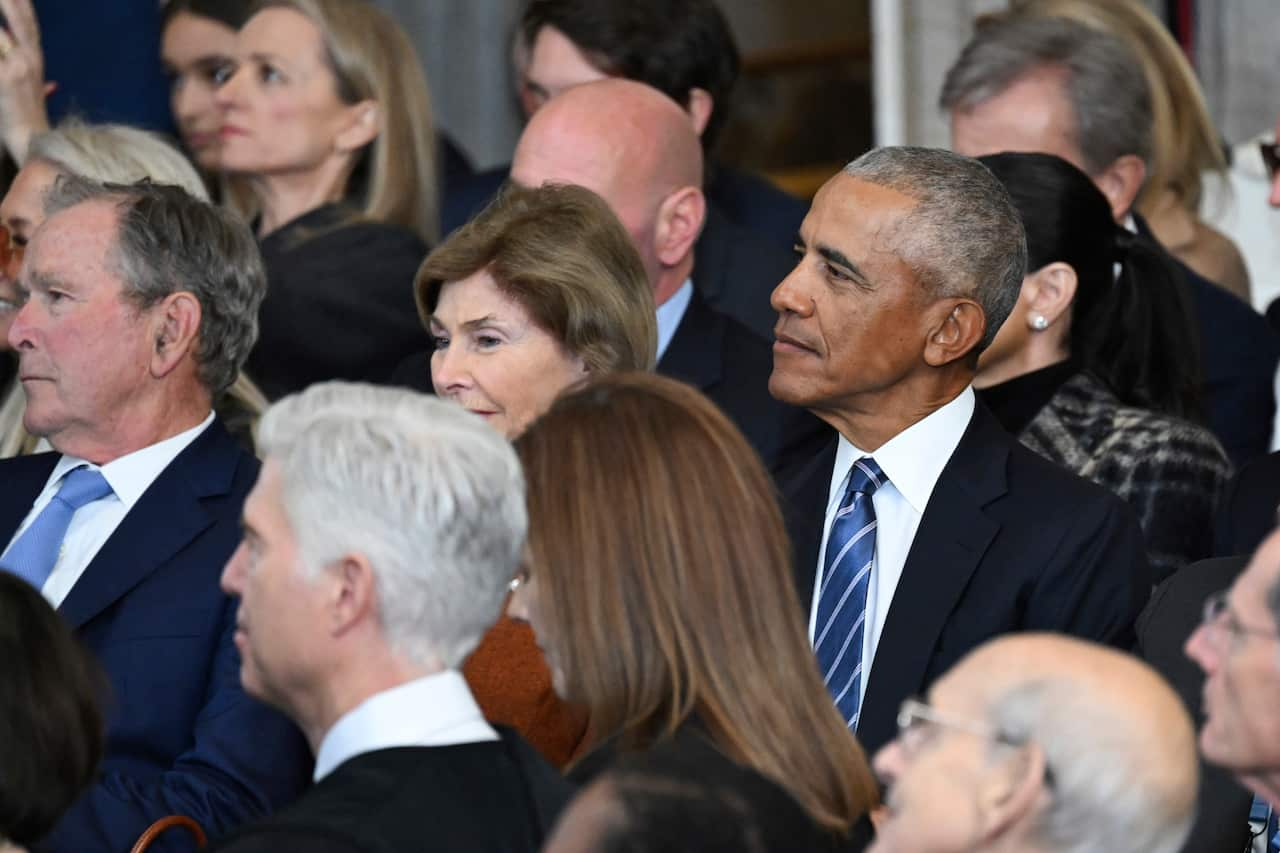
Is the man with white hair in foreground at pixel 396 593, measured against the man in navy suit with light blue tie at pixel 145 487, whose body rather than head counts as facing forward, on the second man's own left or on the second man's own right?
on the second man's own left

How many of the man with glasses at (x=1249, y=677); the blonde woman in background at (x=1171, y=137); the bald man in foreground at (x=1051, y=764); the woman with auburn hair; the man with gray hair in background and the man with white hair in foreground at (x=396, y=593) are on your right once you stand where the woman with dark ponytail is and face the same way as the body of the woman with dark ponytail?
2

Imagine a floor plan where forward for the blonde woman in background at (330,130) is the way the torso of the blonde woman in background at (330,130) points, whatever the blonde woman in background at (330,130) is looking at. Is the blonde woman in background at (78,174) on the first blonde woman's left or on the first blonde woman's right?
on the first blonde woman's left

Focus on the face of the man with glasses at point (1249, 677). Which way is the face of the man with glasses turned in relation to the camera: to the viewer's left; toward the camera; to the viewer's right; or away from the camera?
to the viewer's left

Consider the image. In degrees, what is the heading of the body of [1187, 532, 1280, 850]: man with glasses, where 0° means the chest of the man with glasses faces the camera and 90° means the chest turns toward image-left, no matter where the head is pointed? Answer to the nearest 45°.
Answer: approximately 90°

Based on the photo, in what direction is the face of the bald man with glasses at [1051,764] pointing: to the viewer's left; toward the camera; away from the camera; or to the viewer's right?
to the viewer's left

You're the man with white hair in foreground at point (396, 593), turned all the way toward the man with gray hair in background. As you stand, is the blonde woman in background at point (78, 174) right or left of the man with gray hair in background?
left

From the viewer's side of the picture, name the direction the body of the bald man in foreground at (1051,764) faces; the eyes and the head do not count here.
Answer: to the viewer's left

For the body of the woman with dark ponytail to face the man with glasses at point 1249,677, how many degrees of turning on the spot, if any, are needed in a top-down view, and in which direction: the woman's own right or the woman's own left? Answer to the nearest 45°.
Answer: approximately 90° to the woman's own left

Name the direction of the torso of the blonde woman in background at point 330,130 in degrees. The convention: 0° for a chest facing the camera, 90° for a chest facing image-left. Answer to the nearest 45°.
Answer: approximately 90°
